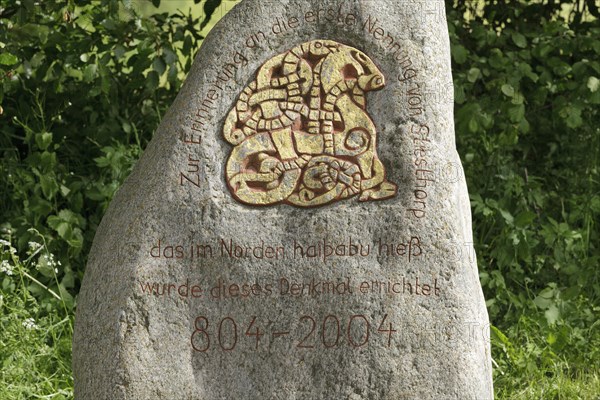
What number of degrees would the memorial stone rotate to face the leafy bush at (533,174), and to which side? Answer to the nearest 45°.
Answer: approximately 135° to its left

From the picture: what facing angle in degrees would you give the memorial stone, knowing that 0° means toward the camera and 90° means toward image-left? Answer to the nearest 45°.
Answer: approximately 0°

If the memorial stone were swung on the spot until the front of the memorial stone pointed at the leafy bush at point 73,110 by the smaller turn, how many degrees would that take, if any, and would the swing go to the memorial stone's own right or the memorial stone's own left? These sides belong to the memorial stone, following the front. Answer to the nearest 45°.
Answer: approximately 135° to the memorial stone's own right
